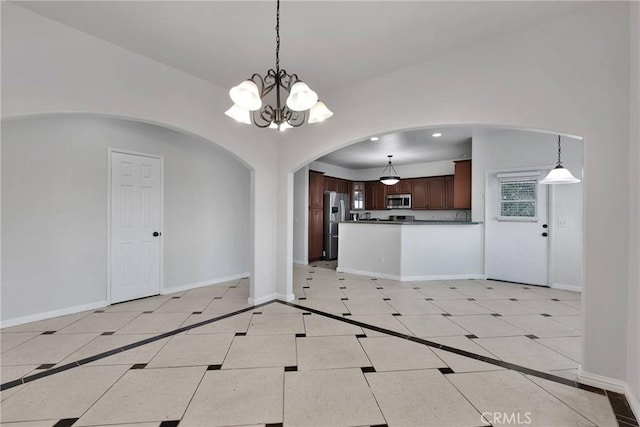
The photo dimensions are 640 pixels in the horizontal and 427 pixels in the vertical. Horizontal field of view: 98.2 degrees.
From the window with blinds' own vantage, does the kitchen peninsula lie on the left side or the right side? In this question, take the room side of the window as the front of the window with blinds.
on its right

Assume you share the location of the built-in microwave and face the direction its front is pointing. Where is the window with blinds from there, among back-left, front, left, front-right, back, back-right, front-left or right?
front-left

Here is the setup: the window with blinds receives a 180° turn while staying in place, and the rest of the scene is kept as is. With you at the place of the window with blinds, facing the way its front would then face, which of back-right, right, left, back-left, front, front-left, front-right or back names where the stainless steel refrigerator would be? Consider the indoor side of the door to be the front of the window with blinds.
left

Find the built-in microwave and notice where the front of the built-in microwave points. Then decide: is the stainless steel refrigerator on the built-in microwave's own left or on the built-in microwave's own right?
on the built-in microwave's own right

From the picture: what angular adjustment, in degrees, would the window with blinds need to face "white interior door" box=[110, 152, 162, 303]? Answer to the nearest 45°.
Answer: approximately 45° to its right

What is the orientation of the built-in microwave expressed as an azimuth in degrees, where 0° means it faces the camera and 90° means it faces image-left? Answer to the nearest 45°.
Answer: approximately 0°

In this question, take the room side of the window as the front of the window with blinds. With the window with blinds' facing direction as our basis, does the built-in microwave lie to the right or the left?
on its right

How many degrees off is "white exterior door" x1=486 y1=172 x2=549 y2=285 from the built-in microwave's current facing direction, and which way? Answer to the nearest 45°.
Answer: approximately 45° to its left

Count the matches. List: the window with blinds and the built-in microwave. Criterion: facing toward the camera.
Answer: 2
